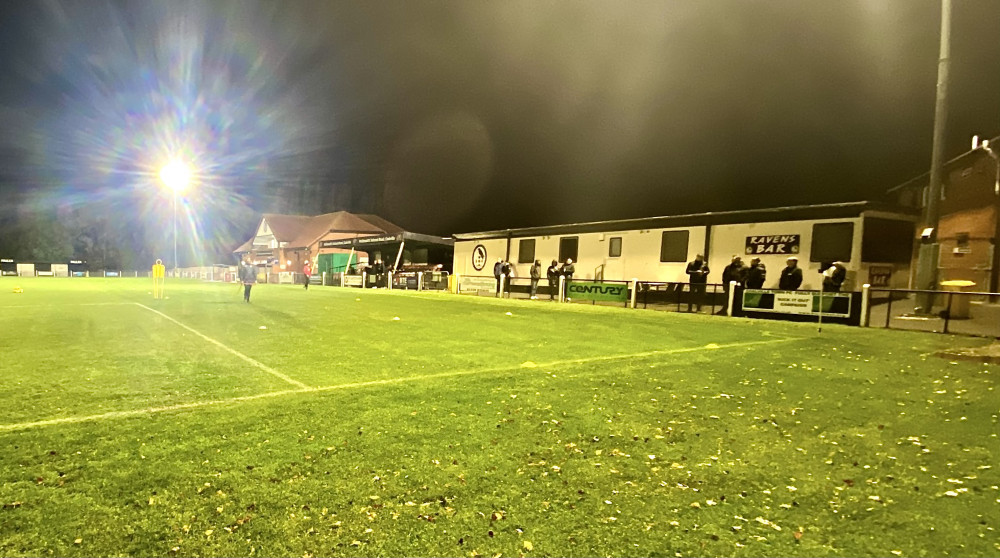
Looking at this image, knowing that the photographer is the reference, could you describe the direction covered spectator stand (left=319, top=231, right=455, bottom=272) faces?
facing the viewer and to the left of the viewer

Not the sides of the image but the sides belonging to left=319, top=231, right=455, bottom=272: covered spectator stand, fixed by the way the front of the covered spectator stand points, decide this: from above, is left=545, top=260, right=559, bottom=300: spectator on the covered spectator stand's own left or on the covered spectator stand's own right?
on the covered spectator stand's own left

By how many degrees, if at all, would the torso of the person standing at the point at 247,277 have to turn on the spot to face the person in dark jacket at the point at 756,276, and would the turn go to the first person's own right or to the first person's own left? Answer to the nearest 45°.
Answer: approximately 45° to the first person's own left

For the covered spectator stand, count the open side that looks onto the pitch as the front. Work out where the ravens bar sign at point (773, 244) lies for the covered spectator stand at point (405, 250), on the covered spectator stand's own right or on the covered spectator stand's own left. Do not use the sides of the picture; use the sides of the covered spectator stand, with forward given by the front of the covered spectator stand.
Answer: on the covered spectator stand's own left

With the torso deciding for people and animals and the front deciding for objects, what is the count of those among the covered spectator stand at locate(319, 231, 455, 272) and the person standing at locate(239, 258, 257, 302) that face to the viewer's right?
0

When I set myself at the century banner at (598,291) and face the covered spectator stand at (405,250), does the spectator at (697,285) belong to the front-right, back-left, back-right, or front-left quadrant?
back-right

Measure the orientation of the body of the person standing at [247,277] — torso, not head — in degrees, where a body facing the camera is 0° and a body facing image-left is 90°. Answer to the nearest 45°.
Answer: approximately 0°

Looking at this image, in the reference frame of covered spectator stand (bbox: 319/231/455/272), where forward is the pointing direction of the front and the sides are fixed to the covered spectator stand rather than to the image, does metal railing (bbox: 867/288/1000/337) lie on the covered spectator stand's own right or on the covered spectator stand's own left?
on the covered spectator stand's own left

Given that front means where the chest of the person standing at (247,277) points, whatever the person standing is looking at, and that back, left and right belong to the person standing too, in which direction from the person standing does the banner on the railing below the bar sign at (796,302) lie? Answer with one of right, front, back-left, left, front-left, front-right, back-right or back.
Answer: front-left

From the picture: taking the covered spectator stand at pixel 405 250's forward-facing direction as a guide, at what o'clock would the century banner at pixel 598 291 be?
The century banner is roughly at 10 o'clock from the covered spectator stand.
